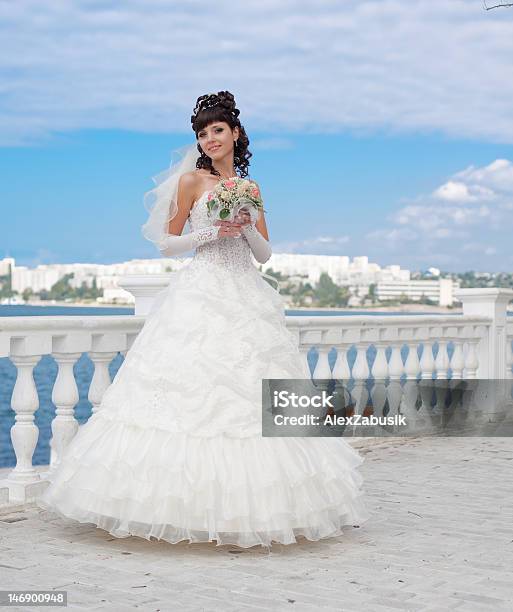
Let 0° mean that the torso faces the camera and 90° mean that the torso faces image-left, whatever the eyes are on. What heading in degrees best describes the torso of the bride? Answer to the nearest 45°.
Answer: approximately 315°

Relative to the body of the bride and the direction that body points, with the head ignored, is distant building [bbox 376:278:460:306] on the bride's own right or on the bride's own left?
on the bride's own left
